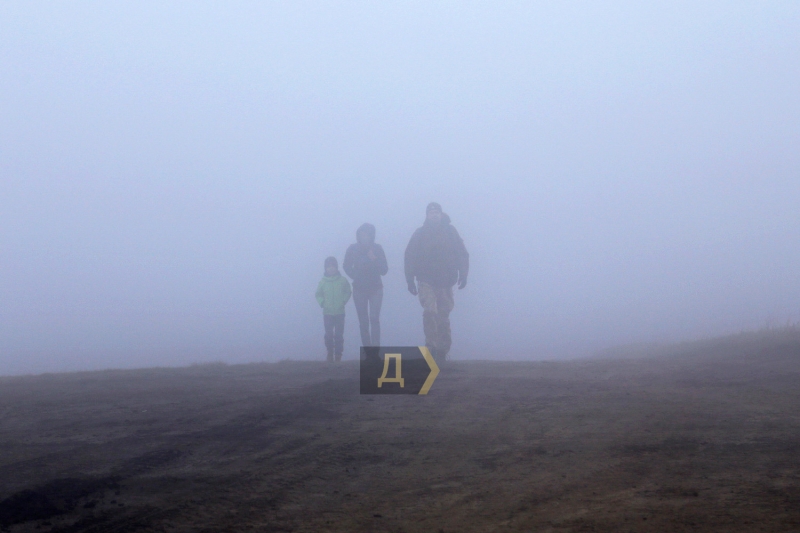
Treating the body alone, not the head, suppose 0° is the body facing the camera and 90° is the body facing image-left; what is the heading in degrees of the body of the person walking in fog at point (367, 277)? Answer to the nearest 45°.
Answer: approximately 0°

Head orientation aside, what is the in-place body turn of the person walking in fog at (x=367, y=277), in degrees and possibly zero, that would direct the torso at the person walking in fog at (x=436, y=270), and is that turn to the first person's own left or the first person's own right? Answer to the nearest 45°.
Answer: approximately 45° to the first person's own left

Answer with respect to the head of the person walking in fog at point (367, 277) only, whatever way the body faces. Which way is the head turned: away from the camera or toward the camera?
toward the camera

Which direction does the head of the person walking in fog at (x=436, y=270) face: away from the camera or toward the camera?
toward the camera

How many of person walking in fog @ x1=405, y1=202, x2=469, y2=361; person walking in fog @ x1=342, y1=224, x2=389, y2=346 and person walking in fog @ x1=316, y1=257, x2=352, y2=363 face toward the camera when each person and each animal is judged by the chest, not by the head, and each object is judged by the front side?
3

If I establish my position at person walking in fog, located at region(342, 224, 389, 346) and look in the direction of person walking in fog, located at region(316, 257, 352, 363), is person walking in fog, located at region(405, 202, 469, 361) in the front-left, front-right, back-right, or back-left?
back-left

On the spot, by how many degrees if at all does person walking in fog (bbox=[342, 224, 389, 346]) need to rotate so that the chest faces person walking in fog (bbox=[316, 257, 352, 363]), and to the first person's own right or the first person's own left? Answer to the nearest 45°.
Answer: approximately 90° to the first person's own right

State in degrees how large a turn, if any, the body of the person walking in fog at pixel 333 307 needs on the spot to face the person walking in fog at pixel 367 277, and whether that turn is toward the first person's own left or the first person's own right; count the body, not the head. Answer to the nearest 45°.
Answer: approximately 90° to the first person's own left

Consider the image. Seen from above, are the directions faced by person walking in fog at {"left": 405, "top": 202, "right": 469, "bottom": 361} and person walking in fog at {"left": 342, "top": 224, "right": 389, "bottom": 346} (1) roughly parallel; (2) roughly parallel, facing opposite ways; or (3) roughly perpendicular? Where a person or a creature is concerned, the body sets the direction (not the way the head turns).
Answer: roughly parallel

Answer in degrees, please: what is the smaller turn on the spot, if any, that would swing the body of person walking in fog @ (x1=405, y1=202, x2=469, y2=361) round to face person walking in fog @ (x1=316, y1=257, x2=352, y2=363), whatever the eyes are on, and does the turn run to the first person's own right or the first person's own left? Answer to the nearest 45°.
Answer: approximately 135° to the first person's own right

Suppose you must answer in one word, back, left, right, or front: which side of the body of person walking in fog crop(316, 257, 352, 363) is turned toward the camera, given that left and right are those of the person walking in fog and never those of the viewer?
front
